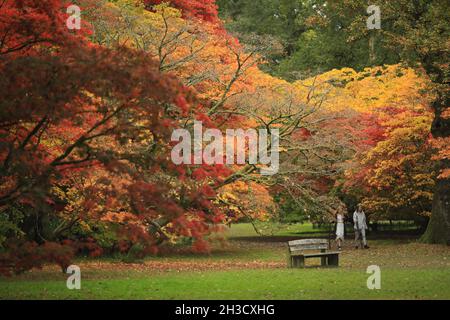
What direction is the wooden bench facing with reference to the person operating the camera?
facing the viewer and to the right of the viewer
